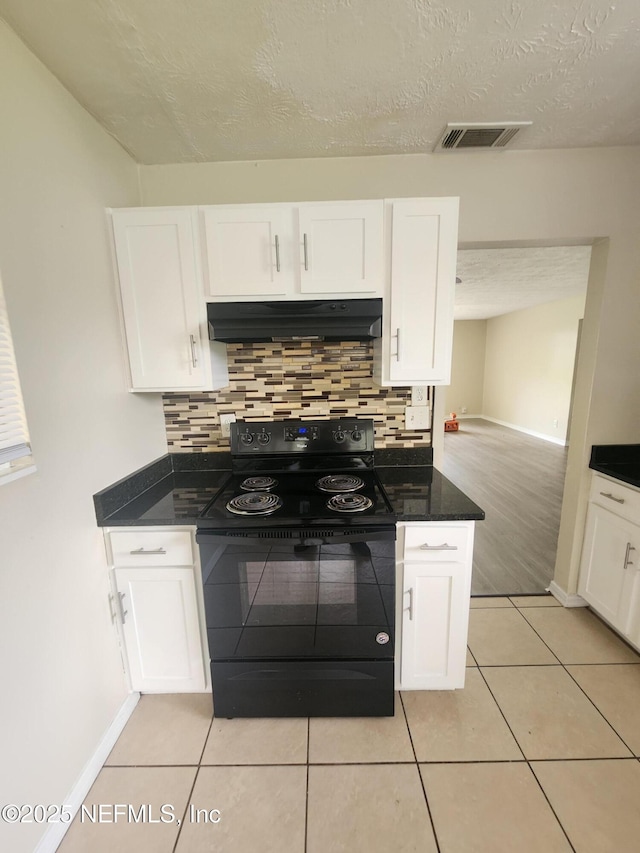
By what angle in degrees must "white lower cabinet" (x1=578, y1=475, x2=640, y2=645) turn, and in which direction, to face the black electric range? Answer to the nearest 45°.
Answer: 0° — it already faces it

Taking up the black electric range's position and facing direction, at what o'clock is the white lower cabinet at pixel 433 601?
The white lower cabinet is roughly at 9 o'clock from the black electric range.

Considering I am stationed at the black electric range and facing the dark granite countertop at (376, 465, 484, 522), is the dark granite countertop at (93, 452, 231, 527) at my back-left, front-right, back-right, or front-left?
back-left

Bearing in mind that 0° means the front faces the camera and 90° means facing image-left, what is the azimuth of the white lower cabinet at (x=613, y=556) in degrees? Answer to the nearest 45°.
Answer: approximately 45°

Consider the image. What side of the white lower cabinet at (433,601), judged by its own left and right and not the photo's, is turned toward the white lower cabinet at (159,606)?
right

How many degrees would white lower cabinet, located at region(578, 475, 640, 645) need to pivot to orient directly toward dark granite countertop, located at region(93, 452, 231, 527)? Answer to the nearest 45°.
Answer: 0° — it already faces it

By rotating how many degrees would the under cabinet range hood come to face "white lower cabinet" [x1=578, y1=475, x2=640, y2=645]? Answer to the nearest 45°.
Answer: approximately 90° to its left

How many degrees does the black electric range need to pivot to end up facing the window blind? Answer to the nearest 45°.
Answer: approximately 90° to its right

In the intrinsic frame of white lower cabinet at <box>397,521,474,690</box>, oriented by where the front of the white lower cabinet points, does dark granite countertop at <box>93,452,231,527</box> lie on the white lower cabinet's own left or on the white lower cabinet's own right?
on the white lower cabinet's own right

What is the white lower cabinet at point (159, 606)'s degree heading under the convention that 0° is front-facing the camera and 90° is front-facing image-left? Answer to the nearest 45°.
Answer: approximately 0°

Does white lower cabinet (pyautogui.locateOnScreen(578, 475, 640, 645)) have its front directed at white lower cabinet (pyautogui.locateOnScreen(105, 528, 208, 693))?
yes
